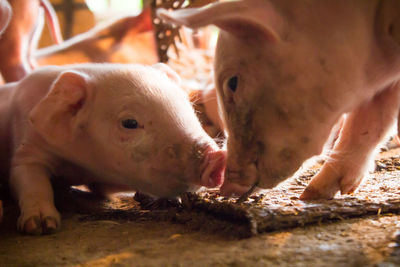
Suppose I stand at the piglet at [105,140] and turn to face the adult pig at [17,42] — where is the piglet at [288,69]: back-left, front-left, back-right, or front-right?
back-right

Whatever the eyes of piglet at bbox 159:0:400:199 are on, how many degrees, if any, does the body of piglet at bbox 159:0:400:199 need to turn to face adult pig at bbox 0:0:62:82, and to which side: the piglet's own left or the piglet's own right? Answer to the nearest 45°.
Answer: approximately 45° to the piglet's own right

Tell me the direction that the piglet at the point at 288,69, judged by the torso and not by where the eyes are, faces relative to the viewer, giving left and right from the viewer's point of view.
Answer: facing to the left of the viewer
